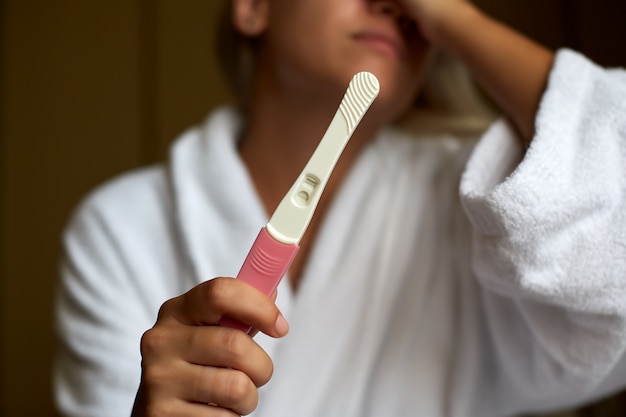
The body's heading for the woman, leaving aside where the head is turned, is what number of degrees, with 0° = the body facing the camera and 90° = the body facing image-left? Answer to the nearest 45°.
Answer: approximately 0°
